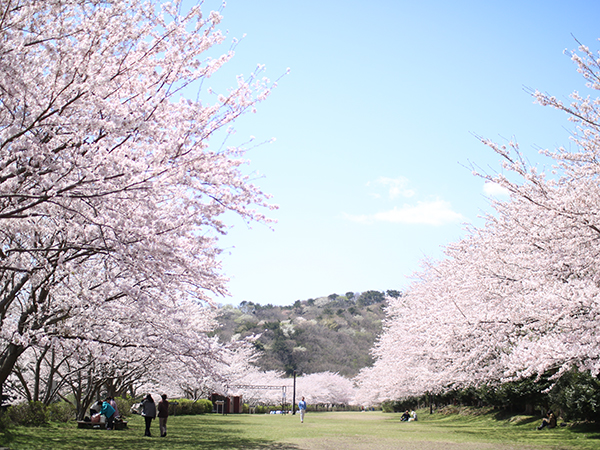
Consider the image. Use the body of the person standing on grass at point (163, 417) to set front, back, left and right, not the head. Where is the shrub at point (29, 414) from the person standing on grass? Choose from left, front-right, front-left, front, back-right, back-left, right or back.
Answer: left

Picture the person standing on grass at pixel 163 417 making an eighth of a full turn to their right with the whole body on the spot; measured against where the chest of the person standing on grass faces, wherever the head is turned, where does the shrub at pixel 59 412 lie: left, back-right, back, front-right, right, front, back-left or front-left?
left

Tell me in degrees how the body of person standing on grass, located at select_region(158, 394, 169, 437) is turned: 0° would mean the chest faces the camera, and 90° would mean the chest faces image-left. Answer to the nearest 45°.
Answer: approximately 180°

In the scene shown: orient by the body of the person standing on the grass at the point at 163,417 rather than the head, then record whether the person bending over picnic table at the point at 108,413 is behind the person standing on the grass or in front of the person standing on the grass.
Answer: in front

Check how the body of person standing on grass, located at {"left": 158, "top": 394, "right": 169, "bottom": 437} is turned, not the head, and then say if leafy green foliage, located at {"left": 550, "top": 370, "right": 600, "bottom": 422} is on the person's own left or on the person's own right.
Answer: on the person's own right
